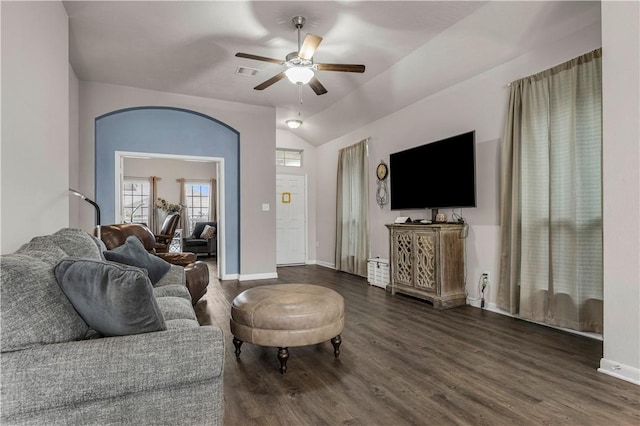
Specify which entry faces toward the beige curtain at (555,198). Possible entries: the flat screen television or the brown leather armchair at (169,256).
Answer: the brown leather armchair

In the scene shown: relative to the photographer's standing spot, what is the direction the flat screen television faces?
facing the viewer and to the left of the viewer

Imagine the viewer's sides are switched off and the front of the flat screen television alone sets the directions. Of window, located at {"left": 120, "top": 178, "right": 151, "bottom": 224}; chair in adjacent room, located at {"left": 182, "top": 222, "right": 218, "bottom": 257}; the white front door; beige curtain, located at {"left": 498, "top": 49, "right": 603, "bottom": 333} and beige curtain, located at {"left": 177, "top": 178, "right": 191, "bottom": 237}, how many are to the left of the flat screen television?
1

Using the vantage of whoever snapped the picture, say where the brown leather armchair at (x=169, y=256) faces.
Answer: facing the viewer and to the right of the viewer

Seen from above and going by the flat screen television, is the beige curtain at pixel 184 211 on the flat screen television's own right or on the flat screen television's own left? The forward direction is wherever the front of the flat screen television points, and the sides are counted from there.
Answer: on the flat screen television's own right

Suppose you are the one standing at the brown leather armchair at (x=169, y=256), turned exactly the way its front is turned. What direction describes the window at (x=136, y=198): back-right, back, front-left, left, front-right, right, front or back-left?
back-left

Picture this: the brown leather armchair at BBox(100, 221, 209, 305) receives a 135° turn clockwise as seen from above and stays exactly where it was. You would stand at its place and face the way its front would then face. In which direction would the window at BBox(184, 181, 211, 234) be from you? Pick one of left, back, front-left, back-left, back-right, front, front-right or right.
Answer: right

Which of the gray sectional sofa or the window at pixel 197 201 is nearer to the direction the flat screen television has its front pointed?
the gray sectional sofa

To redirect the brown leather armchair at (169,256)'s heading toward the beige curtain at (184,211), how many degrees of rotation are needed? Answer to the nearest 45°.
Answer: approximately 135° to its left

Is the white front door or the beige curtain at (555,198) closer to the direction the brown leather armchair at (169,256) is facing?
the beige curtain

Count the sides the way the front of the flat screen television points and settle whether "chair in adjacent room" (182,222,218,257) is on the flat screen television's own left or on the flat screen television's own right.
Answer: on the flat screen television's own right

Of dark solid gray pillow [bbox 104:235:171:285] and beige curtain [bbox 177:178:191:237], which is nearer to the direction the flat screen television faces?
the dark solid gray pillow

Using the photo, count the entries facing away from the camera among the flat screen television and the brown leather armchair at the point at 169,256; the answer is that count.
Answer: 0

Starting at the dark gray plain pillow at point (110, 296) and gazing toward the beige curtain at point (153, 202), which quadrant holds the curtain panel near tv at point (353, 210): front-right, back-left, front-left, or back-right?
front-right

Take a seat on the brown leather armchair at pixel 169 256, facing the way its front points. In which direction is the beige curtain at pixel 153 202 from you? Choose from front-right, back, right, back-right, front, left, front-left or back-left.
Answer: back-left

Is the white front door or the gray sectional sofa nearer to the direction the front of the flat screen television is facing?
the gray sectional sofa

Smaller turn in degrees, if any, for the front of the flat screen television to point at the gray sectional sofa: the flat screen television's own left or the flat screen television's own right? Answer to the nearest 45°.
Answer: approximately 45° to the flat screen television's own left
